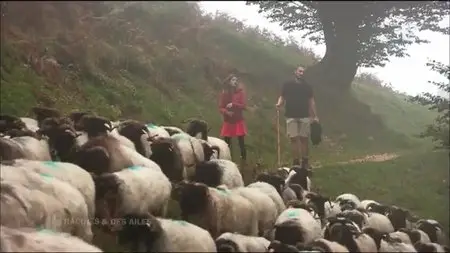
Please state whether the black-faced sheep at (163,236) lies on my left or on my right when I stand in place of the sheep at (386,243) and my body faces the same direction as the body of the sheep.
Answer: on my left

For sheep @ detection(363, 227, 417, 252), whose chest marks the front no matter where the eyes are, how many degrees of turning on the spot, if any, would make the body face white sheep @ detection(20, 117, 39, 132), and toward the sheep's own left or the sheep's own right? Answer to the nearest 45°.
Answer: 0° — it already faces it

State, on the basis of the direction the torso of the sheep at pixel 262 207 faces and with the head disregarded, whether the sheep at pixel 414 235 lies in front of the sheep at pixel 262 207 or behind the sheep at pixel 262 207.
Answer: behind

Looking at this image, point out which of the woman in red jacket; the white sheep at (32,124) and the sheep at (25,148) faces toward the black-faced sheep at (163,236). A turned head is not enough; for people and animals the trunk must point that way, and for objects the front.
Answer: the woman in red jacket

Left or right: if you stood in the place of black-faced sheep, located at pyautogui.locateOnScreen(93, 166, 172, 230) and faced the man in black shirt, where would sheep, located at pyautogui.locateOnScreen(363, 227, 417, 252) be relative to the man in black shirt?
right

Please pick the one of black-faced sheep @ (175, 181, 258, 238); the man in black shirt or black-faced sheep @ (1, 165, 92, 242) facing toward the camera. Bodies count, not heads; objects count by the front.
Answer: the man in black shirt

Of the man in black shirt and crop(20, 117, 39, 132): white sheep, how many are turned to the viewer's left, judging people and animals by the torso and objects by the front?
1

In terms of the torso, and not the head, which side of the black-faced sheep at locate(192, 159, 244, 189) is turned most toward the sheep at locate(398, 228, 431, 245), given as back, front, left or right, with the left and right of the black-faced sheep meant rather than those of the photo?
back
